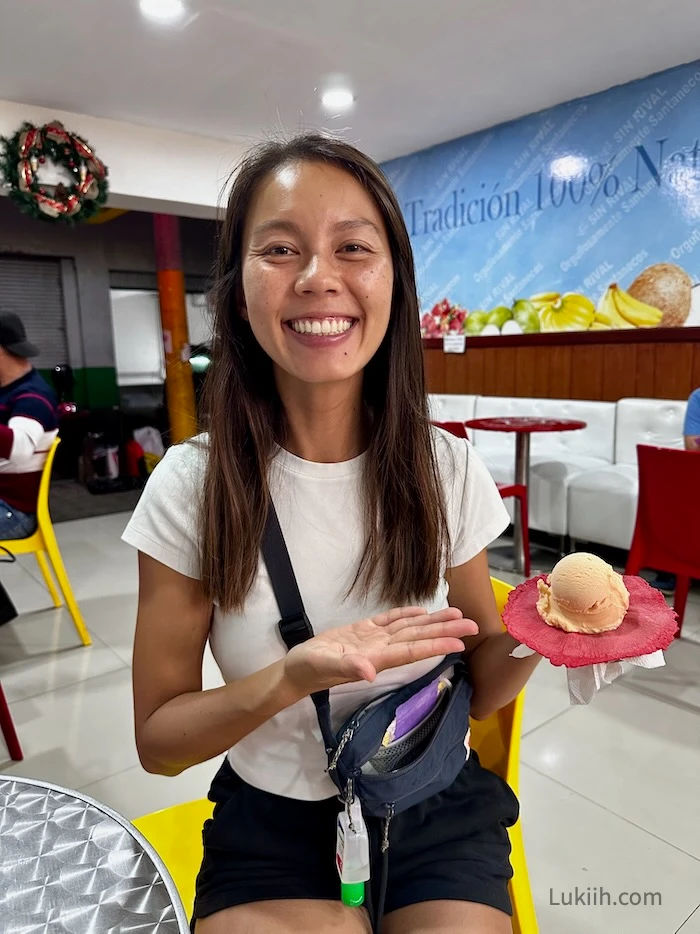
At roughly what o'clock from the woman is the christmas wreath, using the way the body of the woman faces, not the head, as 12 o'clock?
The christmas wreath is roughly at 5 o'clock from the woman.

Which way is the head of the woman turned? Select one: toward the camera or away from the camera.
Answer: toward the camera

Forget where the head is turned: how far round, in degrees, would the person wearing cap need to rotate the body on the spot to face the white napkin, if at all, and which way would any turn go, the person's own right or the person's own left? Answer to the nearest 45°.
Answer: approximately 90° to the person's own left

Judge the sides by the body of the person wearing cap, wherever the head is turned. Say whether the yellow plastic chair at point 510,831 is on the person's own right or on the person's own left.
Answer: on the person's own left

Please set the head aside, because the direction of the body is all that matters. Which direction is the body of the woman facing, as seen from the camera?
toward the camera

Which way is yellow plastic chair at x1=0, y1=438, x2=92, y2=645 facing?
to the viewer's left

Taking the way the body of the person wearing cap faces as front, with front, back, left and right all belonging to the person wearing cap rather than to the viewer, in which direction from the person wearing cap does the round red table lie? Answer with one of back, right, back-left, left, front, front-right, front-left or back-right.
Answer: back

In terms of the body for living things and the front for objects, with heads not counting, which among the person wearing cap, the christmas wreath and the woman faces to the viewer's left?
the person wearing cap

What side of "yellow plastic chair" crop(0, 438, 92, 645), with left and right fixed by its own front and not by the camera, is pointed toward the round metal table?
left

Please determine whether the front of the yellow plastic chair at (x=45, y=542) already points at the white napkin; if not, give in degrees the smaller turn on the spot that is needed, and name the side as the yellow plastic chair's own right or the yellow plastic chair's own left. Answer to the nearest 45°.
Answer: approximately 90° to the yellow plastic chair's own left

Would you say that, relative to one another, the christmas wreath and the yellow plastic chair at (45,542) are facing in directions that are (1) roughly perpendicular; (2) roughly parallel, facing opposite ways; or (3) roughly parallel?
roughly perpendicular

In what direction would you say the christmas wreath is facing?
toward the camera
